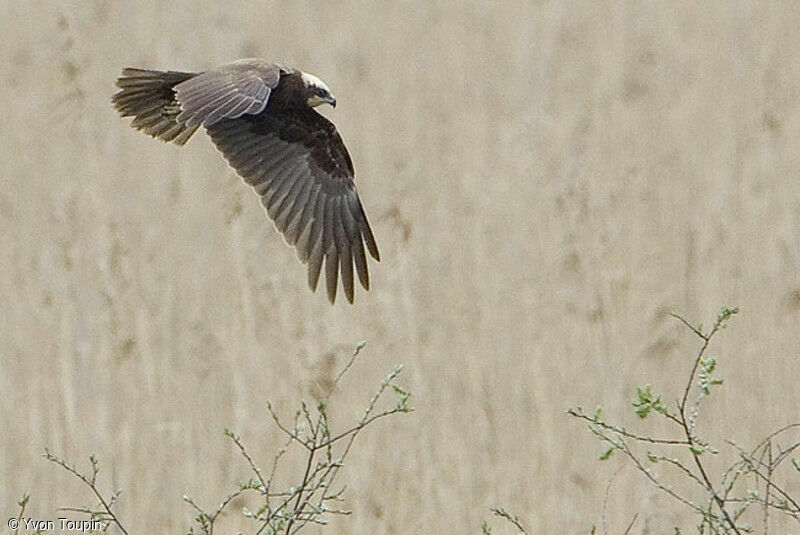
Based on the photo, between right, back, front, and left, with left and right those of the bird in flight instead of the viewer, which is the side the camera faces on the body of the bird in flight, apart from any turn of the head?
right
